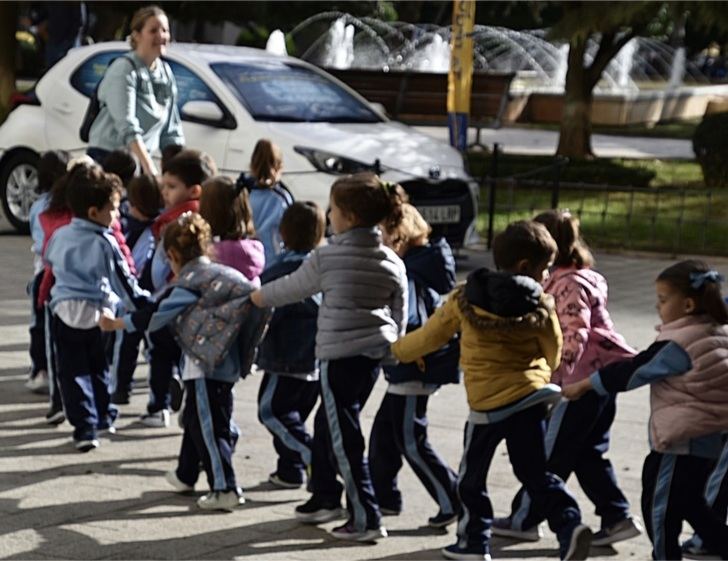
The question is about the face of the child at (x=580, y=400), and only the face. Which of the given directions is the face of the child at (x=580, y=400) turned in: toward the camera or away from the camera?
away from the camera

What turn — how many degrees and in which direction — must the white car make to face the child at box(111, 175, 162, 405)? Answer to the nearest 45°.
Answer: approximately 45° to its right

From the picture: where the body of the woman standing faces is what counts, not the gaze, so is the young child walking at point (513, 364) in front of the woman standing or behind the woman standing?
in front

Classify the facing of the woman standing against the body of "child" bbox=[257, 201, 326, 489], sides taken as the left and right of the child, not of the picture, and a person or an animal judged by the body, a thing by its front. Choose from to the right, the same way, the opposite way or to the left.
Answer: the opposite way

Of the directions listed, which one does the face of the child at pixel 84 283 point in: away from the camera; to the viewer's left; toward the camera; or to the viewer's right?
to the viewer's right

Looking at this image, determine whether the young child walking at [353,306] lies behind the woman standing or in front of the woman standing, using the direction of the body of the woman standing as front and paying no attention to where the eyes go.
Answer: in front

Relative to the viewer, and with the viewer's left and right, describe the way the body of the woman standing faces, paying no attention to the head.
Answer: facing the viewer and to the right of the viewer

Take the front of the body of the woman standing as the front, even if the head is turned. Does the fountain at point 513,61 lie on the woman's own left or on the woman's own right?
on the woman's own left
